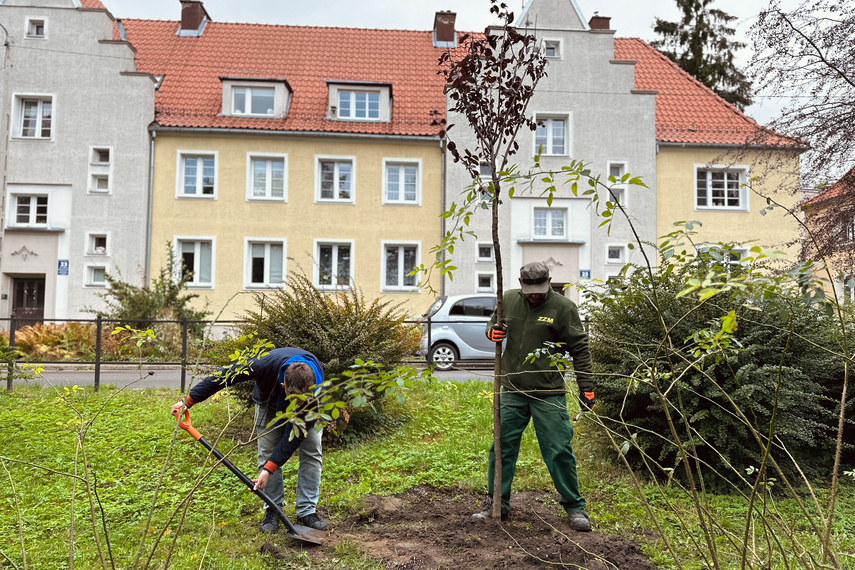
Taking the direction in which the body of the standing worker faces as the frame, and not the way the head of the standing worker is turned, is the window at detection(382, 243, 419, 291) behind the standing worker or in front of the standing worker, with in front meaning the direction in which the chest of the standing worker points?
behind

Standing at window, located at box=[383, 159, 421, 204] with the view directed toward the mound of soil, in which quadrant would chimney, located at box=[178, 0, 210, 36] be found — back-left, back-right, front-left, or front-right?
back-right

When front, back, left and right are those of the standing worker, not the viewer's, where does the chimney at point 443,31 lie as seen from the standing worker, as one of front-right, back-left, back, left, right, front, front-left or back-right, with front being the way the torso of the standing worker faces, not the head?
back

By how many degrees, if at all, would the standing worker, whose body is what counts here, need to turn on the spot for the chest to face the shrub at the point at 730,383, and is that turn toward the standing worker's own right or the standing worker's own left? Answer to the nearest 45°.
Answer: approximately 135° to the standing worker's own left

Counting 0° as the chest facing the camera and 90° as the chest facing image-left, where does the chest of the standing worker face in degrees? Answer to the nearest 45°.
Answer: approximately 0°

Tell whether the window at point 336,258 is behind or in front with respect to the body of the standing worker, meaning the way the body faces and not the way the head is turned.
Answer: behind

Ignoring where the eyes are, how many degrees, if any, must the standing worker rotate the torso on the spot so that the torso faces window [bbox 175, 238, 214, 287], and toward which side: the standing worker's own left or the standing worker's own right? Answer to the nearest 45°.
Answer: approximately 135° to the standing worker's own right

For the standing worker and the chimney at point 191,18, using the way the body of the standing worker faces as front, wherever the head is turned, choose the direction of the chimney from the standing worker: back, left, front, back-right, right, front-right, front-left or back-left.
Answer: back-right

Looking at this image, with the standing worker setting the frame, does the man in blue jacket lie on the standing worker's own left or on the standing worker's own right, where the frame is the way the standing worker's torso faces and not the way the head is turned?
on the standing worker's own right

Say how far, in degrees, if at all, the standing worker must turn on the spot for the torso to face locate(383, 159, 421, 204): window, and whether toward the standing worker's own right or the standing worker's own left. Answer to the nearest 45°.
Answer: approximately 180°
